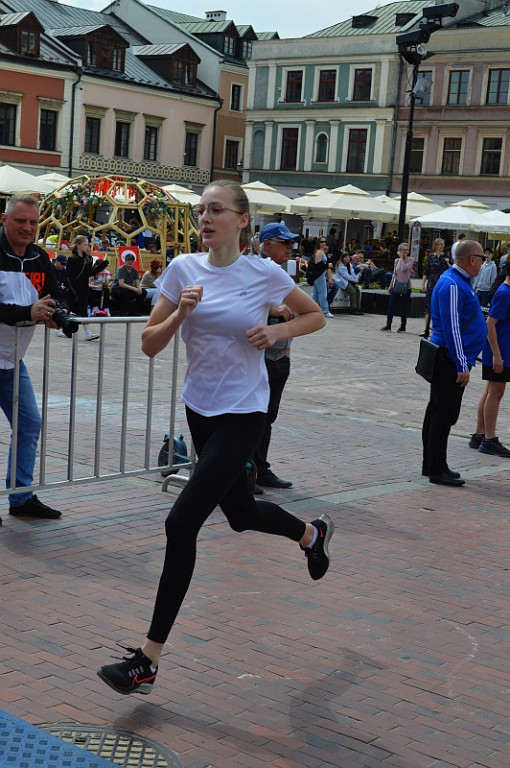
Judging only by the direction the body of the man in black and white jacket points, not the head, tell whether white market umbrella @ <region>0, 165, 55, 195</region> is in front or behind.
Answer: behind

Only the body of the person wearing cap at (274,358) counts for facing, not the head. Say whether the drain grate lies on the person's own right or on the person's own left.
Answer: on the person's own right

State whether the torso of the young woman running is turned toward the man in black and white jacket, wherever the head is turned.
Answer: no

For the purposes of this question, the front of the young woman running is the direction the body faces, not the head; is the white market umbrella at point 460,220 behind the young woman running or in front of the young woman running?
behind

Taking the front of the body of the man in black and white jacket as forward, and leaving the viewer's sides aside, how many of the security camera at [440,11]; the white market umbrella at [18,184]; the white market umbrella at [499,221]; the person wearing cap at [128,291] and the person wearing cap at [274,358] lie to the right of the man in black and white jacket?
0

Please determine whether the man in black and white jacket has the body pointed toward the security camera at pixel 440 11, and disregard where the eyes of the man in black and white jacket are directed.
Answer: no

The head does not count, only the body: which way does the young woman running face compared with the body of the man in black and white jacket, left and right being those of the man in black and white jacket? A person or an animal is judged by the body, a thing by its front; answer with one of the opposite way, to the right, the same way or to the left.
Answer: to the right

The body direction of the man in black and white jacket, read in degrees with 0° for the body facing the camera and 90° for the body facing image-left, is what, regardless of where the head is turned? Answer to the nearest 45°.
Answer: approximately 315°

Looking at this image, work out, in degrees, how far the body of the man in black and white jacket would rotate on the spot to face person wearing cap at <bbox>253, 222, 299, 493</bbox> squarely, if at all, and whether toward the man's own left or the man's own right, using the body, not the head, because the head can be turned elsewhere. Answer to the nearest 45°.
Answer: approximately 90° to the man's own left

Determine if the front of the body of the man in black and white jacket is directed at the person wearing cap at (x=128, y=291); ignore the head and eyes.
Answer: no

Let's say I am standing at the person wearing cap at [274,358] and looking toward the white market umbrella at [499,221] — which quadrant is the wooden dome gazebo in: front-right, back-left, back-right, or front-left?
front-left

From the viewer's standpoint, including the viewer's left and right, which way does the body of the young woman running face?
facing the viewer and to the left of the viewer
